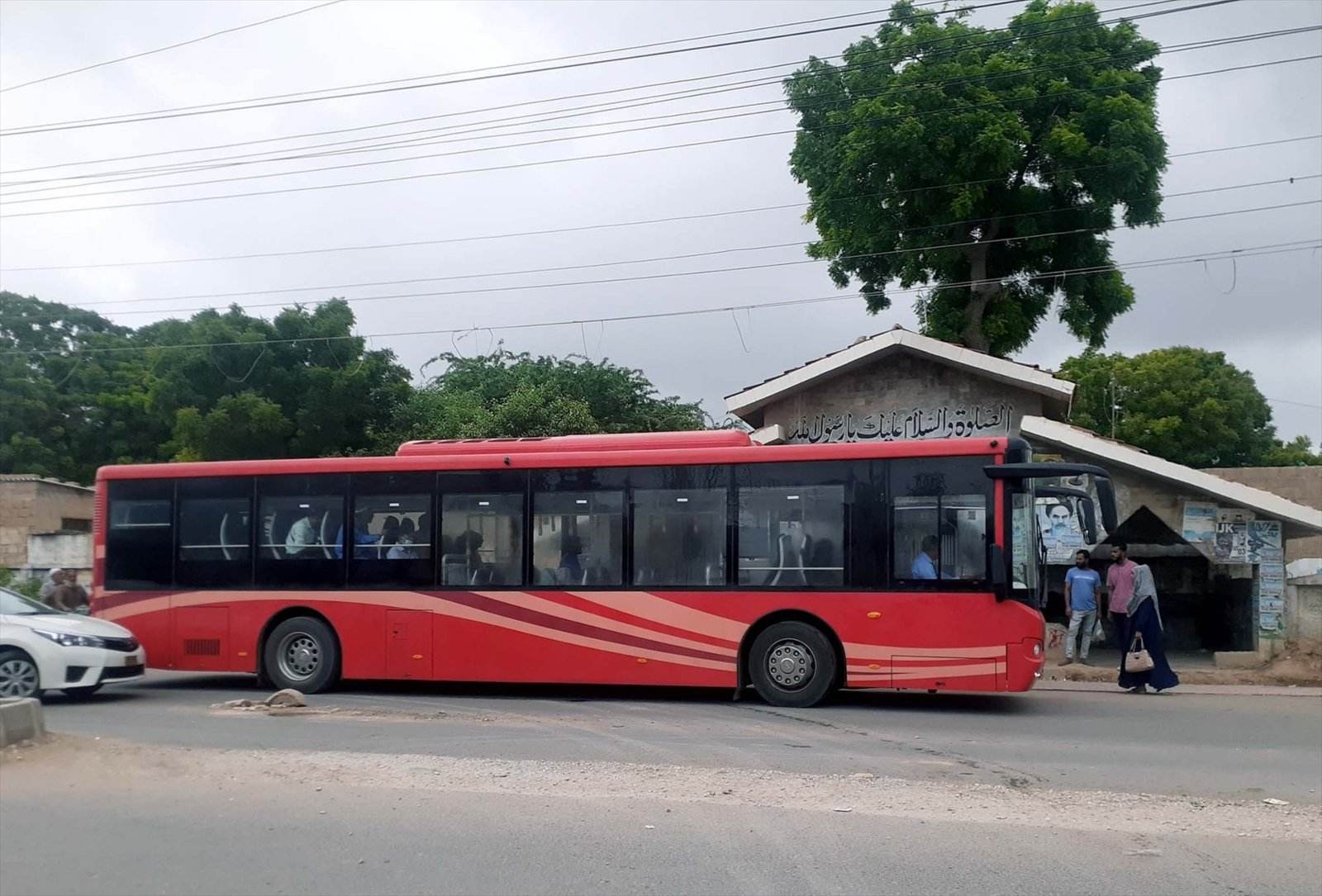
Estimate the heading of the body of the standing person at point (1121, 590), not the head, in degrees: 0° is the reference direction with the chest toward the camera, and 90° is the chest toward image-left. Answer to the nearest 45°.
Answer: approximately 45°

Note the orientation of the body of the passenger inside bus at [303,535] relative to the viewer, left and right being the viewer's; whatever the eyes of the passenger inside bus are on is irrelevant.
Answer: facing to the right of the viewer

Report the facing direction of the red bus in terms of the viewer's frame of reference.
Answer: facing to the right of the viewer

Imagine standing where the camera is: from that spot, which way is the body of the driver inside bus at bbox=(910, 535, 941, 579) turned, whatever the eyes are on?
to the viewer's right

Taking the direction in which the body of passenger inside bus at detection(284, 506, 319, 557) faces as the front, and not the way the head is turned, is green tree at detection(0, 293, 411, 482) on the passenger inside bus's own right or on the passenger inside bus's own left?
on the passenger inside bus's own left

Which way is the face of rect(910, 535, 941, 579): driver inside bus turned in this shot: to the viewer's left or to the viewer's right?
to the viewer's right

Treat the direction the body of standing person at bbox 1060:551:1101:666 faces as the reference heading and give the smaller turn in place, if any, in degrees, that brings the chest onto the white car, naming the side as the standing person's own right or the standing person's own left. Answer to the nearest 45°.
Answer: approximately 45° to the standing person's own right

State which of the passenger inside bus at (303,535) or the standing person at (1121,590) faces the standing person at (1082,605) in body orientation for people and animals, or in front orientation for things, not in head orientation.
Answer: the passenger inside bus
